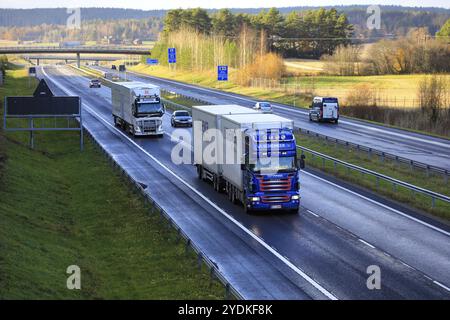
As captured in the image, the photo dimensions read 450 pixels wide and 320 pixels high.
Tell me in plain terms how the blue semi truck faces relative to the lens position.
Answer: facing the viewer and to the right of the viewer

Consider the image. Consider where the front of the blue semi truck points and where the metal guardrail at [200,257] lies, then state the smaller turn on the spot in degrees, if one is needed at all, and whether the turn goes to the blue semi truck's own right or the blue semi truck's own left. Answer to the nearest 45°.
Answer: approximately 45° to the blue semi truck's own right
